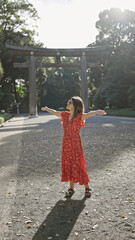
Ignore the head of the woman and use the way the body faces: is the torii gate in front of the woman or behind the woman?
behind

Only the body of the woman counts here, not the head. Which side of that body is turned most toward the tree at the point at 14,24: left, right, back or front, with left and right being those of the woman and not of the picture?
back

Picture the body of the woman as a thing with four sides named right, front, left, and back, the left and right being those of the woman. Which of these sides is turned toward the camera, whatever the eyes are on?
front

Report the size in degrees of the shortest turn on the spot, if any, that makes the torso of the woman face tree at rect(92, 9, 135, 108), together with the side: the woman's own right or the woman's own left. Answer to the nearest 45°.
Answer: approximately 180°

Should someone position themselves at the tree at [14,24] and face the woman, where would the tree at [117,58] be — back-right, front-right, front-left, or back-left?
front-left
